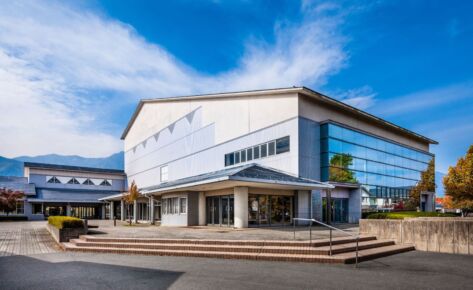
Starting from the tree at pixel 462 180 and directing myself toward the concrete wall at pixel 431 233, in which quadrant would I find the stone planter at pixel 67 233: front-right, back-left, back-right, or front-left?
front-right

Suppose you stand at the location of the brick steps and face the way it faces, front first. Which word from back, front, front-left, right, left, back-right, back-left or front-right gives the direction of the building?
back

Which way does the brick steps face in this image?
toward the camera
